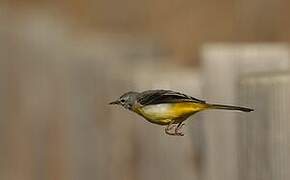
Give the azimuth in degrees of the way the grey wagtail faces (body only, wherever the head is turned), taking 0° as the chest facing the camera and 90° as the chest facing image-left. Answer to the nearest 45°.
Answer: approximately 90°
